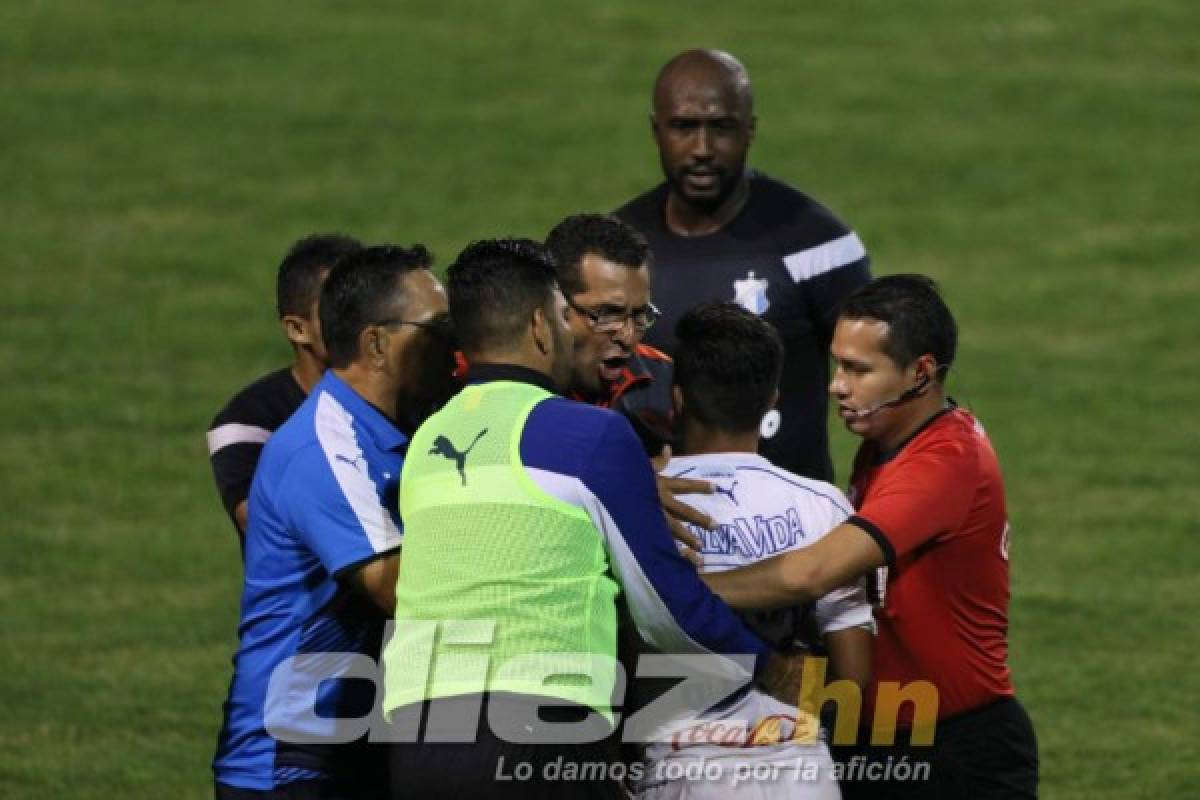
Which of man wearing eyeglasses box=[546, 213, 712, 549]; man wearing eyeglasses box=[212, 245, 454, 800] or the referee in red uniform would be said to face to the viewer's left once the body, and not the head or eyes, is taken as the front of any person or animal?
the referee in red uniform

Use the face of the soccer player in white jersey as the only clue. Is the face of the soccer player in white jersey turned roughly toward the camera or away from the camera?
away from the camera

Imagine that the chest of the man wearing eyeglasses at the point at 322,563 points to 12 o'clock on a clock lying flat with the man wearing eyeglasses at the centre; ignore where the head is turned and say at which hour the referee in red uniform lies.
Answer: The referee in red uniform is roughly at 12 o'clock from the man wearing eyeglasses.

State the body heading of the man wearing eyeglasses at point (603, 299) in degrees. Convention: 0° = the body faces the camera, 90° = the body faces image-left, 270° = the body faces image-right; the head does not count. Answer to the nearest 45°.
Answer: approximately 315°

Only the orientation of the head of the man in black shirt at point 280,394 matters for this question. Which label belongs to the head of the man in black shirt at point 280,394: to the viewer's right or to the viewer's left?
to the viewer's right

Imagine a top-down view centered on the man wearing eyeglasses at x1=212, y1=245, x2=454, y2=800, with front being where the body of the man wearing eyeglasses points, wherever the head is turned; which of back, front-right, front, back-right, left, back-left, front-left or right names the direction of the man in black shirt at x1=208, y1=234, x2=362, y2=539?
left

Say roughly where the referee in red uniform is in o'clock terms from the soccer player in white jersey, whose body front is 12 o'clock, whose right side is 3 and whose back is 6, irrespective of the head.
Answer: The referee in red uniform is roughly at 2 o'clock from the soccer player in white jersey.

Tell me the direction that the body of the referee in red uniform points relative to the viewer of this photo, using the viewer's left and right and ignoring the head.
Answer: facing to the left of the viewer

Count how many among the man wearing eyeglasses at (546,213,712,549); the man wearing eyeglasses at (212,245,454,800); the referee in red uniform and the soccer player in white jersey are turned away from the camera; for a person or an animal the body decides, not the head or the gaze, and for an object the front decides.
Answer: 1

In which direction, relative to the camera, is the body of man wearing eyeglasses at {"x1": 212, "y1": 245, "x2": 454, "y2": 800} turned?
to the viewer's right

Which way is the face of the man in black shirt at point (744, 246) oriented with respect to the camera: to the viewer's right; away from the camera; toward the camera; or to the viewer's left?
toward the camera

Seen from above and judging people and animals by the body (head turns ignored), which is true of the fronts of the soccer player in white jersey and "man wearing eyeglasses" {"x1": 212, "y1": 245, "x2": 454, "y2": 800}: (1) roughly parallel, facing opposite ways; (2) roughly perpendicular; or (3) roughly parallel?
roughly perpendicular

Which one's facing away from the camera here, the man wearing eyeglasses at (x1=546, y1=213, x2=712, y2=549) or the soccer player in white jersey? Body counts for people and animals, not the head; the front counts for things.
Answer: the soccer player in white jersey

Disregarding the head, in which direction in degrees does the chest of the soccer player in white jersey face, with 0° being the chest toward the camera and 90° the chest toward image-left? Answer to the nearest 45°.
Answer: approximately 180°

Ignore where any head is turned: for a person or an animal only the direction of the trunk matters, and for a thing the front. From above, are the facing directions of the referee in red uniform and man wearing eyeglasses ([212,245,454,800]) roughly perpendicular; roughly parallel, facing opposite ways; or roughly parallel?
roughly parallel, facing opposite ways

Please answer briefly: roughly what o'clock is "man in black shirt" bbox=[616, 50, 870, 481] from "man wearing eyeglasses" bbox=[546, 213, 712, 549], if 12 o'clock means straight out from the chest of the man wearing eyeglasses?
The man in black shirt is roughly at 8 o'clock from the man wearing eyeglasses.

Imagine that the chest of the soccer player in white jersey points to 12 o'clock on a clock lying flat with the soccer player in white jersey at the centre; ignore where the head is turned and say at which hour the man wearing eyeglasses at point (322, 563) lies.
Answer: The man wearing eyeglasses is roughly at 9 o'clock from the soccer player in white jersey.

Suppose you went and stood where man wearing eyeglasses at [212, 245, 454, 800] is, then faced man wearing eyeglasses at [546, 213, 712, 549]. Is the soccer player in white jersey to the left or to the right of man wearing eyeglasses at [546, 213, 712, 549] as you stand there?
right

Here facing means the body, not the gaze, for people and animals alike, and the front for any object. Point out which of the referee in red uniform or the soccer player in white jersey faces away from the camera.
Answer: the soccer player in white jersey
